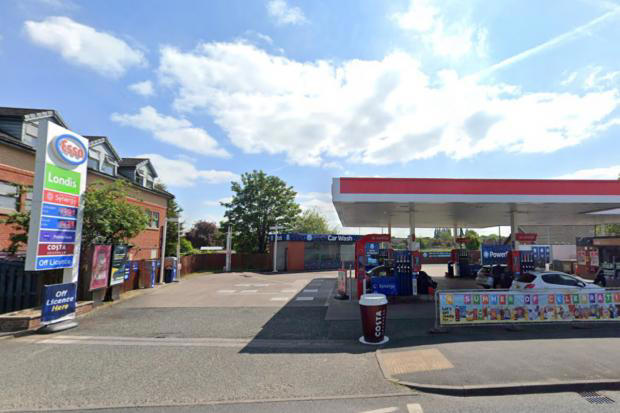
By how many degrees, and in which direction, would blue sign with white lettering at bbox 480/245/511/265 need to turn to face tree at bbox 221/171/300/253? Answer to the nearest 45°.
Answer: approximately 90° to its right

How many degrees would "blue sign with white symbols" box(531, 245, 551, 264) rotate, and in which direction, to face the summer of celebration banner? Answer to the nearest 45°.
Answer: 0° — it already faces it

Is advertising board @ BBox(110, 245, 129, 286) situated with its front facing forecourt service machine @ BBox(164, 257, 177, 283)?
no

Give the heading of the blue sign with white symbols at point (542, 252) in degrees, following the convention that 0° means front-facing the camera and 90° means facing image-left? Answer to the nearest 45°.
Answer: approximately 0°

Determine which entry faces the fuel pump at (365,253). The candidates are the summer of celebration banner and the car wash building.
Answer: the car wash building

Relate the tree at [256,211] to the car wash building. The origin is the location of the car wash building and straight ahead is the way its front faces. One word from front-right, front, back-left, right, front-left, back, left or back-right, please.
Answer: back-right

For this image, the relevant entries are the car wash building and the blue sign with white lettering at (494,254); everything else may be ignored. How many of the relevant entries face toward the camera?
2

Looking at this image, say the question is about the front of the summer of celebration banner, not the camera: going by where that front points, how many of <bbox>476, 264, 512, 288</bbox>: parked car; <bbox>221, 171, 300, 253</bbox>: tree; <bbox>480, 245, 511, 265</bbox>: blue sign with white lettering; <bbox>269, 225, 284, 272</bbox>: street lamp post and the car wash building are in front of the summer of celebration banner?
0

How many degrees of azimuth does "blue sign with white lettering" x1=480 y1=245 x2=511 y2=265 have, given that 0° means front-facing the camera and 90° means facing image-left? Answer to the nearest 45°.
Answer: approximately 0°

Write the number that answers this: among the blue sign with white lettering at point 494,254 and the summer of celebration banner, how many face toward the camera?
2

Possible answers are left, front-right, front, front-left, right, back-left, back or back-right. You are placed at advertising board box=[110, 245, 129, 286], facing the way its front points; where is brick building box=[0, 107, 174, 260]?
back

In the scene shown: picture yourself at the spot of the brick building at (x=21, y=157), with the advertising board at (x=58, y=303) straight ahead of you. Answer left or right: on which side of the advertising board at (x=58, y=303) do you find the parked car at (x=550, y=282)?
left

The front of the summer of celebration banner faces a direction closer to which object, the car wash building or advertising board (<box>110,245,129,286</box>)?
the advertising board

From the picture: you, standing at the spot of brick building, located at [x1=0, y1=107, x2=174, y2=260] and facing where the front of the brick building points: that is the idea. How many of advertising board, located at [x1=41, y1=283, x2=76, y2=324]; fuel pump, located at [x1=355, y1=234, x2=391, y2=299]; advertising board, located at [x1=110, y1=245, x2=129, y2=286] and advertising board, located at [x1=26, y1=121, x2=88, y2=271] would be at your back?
0

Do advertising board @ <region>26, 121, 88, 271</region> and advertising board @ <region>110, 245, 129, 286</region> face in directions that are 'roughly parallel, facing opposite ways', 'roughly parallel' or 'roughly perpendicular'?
roughly parallel

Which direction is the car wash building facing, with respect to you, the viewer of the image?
facing the viewer

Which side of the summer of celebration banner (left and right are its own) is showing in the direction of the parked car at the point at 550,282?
back

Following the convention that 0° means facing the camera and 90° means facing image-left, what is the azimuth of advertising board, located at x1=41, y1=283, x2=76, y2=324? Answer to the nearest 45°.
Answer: approximately 315°
